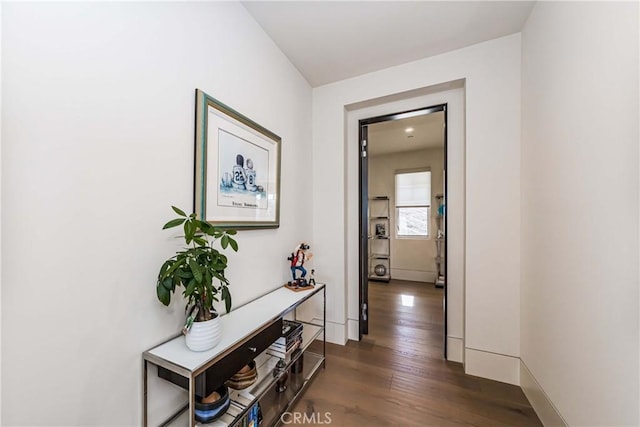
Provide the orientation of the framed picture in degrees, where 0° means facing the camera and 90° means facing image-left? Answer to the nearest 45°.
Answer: approximately 315°

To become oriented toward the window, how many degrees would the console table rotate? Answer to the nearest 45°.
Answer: approximately 90° to its left

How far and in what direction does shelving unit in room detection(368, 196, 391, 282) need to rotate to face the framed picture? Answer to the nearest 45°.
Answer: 0° — it already faces it

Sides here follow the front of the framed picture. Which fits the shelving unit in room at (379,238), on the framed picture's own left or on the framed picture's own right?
on the framed picture's own left

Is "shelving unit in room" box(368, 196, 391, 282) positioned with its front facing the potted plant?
yes

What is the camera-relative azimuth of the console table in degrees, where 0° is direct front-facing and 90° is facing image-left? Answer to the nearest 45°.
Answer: approximately 315°

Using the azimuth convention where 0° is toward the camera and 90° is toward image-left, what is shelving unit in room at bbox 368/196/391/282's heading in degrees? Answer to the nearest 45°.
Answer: approximately 0°

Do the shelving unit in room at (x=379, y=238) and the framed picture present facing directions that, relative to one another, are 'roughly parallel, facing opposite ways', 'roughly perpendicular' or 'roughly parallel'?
roughly perpendicular

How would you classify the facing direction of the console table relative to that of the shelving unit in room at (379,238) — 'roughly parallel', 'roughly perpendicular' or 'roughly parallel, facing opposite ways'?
roughly perpendicular
